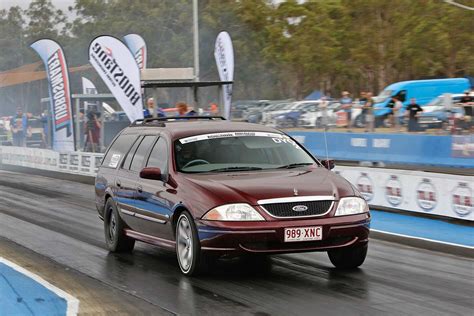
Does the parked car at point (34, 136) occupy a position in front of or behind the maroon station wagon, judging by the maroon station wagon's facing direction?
behind

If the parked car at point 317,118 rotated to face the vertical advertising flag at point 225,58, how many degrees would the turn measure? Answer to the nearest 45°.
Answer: approximately 45° to its left

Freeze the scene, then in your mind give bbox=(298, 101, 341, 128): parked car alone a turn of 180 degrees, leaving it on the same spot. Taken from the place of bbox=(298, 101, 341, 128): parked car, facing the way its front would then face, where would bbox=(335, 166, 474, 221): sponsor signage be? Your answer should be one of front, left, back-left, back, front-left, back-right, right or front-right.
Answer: back-right

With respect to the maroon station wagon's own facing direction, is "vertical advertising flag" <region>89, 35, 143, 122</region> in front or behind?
behind

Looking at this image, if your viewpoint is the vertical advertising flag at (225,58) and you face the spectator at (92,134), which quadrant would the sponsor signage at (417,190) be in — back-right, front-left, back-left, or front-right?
back-left

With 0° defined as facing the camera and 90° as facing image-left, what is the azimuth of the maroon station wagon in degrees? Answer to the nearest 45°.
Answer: approximately 315°

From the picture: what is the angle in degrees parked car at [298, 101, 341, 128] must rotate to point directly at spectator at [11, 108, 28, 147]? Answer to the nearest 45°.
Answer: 0° — it already faces them

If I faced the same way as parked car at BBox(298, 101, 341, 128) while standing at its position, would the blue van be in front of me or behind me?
behind

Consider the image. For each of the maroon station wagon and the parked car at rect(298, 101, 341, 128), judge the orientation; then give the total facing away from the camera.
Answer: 0
